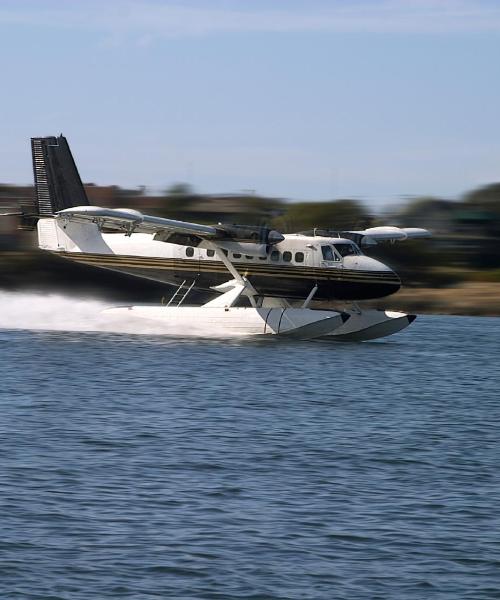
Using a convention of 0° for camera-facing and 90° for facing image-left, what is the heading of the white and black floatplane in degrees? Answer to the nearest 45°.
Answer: approximately 315°
